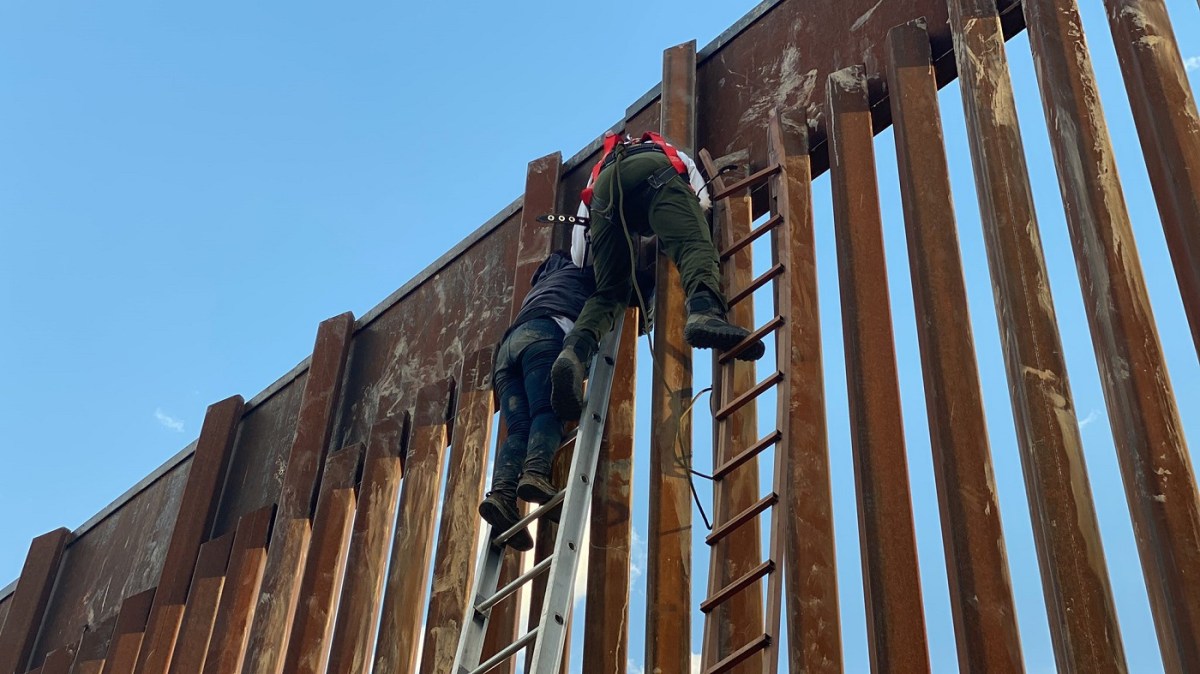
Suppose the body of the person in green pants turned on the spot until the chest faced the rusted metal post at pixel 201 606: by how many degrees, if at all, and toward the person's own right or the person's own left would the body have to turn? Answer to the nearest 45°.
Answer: approximately 45° to the person's own left

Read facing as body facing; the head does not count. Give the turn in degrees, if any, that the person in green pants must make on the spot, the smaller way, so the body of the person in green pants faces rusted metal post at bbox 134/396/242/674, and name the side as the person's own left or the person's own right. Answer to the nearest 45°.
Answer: approximately 45° to the person's own left

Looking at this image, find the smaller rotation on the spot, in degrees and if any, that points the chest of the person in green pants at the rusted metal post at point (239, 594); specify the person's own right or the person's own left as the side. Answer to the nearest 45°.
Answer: approximately 45° to the person's own left

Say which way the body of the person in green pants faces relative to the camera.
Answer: away from the camera
